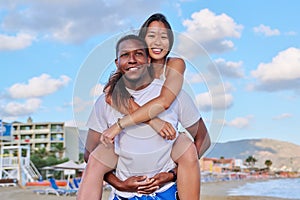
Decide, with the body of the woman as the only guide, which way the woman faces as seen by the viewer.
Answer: toward the camera

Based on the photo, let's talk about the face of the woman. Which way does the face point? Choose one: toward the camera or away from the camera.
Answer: toward the camera

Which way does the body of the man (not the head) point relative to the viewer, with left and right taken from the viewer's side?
facing the viewer
